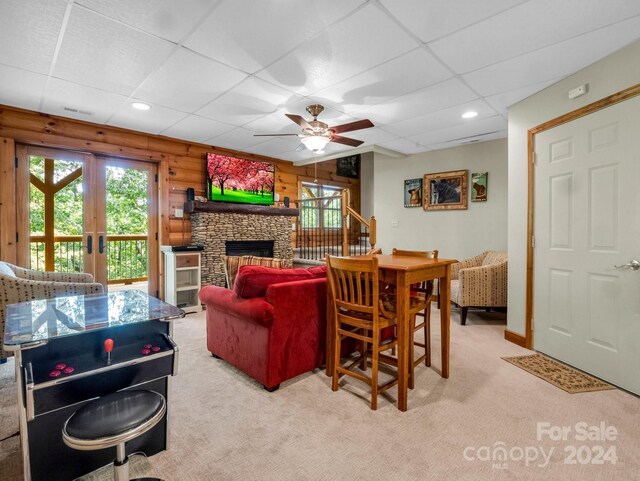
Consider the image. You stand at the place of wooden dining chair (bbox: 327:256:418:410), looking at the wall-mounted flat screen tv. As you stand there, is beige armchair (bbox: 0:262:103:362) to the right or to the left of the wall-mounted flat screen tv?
left

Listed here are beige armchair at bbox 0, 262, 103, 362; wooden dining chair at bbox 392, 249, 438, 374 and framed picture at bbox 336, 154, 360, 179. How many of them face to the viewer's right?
1

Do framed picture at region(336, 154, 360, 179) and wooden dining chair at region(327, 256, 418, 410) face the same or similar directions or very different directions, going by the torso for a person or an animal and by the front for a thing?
very different directions

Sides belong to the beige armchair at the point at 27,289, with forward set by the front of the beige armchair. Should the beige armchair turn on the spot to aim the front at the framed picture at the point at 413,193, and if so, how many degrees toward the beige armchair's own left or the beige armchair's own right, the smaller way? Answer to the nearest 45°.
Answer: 0° — it already faces it

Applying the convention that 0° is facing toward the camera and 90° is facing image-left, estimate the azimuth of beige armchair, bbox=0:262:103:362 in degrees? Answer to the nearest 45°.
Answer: approximately 270°

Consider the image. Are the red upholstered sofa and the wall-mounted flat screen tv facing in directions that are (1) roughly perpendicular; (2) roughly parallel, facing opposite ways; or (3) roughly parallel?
roughly parallel, facing opposite ways

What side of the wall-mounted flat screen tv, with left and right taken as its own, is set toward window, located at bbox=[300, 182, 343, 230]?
left

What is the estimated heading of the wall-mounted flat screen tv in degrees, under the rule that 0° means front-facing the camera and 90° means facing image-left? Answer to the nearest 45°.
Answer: approximately 315°

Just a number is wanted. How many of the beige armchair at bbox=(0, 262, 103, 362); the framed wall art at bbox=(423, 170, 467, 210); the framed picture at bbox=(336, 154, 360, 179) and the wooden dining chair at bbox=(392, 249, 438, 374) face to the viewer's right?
1

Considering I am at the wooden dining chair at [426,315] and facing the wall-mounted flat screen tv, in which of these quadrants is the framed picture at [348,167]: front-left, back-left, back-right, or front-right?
front-right

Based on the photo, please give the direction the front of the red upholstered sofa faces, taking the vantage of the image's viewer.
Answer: facing away from the viewer and to the left of the viewer

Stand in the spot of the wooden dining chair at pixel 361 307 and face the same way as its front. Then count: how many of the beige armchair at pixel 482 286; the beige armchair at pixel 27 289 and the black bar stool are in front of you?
1

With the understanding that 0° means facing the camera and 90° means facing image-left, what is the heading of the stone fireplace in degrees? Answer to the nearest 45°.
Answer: approximately 315°

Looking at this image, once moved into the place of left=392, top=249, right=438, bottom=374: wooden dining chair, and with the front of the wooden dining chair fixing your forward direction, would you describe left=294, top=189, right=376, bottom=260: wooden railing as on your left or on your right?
on your right

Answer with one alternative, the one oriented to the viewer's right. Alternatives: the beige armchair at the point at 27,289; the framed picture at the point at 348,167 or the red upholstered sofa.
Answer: the beige armchair

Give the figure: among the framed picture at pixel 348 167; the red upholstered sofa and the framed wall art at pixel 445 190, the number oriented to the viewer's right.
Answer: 0
